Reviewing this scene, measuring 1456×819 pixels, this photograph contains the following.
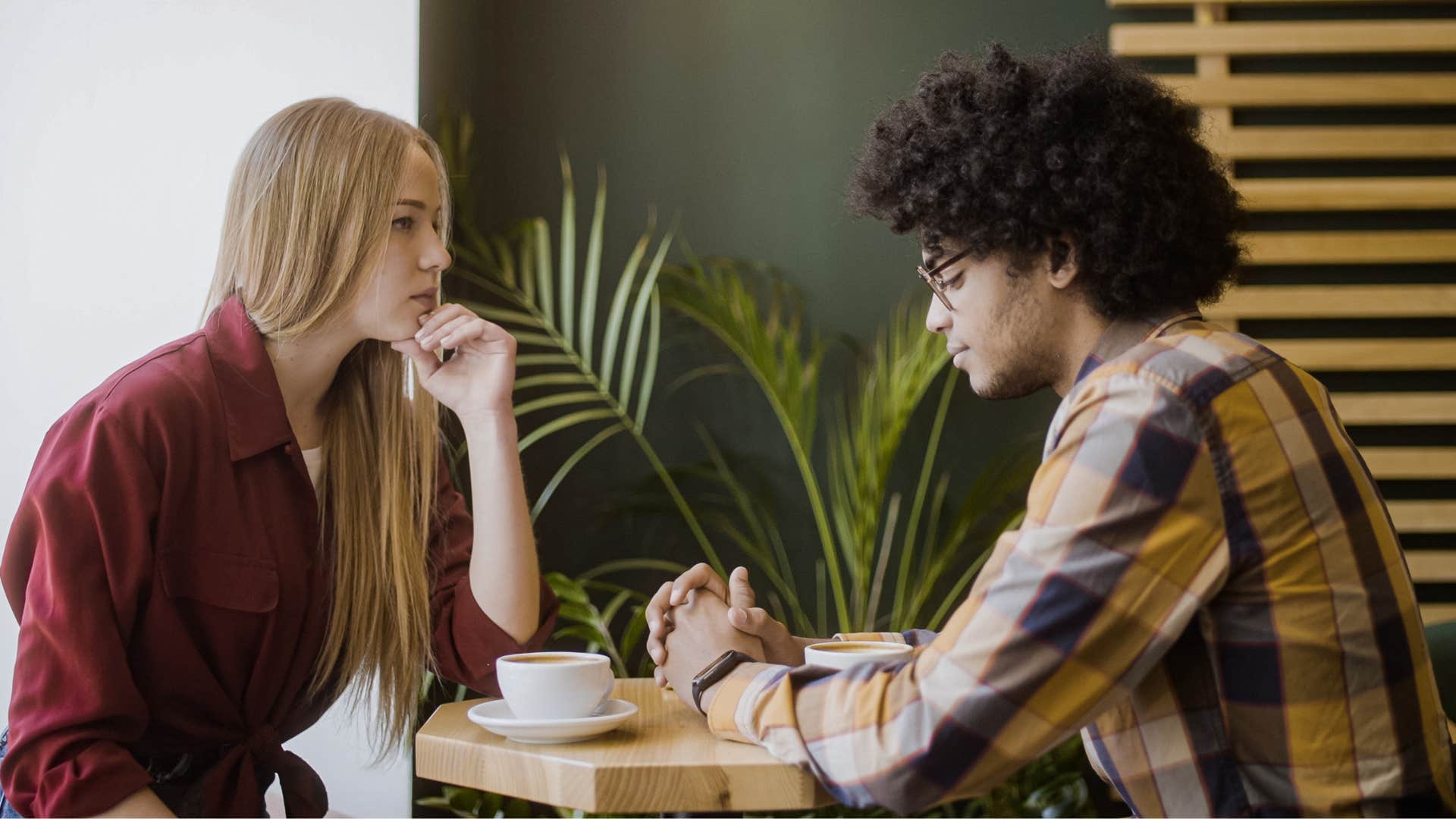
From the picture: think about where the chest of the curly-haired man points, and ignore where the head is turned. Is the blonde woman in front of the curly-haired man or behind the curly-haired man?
in front

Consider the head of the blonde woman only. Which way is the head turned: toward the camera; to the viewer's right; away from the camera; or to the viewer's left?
to the viewer's right

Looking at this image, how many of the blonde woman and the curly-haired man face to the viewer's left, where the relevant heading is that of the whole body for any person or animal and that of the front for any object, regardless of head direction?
1

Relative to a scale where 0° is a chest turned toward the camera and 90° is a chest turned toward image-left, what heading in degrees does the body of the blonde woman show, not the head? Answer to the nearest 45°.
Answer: approximately 315°

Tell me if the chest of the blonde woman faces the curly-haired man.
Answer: yes

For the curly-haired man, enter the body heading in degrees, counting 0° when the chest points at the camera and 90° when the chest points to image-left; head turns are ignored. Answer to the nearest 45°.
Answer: approximately 90°

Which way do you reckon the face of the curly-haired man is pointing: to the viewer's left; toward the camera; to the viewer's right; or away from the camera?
to the viewer's left

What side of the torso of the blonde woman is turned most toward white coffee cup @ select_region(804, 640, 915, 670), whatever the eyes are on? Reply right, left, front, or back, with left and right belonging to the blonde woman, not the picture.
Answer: front

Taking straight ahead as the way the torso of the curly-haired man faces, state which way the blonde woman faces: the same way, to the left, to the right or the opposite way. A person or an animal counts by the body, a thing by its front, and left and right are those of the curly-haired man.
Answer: the opposite way
